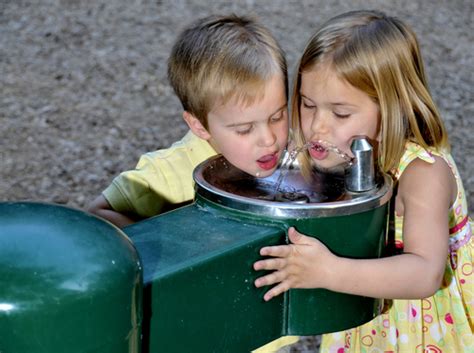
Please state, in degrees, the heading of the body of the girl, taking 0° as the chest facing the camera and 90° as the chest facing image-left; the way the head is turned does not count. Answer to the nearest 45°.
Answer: approximately 45°

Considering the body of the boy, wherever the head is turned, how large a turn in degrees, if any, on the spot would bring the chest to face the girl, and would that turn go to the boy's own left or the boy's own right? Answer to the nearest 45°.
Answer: approximately 45° to the boy's own left

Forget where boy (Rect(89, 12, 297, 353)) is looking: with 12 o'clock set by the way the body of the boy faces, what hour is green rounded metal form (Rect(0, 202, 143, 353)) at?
The green rounded metal form is roughly at 2 o'clock from the boy.

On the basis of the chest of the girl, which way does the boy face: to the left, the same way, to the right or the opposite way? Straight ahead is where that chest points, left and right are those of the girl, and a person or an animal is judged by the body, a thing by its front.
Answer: to the left

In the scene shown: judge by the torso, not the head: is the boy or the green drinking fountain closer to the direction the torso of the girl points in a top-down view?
the green drinking fountain

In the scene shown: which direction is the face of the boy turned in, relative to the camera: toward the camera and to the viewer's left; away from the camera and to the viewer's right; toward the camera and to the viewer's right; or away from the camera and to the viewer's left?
toward the camera and to the viewer's right

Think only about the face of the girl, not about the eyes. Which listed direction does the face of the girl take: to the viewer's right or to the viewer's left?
to the viewer's left

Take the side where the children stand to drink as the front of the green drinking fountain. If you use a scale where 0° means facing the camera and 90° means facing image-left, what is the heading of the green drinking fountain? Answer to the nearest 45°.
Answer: approximately 225°

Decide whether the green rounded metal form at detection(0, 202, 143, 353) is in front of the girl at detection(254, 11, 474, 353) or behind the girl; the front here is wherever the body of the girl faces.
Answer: in front

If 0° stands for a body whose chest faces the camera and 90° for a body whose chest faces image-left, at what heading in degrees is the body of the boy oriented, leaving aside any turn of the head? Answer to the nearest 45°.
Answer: approximately 315°
